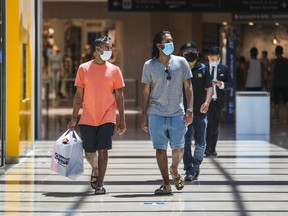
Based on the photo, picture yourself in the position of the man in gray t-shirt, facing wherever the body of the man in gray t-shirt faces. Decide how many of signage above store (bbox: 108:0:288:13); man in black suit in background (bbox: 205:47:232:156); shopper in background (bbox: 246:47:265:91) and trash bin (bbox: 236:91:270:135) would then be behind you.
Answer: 4

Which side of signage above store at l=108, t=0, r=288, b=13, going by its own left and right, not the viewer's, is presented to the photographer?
front

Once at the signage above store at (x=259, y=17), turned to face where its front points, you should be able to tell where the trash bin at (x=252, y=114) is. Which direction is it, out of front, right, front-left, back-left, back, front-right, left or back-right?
front

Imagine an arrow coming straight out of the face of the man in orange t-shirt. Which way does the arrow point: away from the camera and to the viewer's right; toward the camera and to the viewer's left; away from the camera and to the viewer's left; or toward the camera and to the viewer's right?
toward the camera and to the viewer's right

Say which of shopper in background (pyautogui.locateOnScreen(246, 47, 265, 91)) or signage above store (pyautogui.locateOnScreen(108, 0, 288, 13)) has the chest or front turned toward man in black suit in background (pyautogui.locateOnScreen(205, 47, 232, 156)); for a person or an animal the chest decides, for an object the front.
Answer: the signage above store

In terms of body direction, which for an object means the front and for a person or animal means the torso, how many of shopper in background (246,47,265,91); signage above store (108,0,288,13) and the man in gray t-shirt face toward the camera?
2

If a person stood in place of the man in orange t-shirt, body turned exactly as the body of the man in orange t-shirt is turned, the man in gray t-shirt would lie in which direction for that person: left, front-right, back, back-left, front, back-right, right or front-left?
left

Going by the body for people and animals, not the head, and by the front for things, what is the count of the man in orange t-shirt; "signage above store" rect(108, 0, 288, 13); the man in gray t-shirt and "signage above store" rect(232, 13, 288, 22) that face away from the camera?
0

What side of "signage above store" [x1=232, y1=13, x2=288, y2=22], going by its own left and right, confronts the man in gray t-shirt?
front

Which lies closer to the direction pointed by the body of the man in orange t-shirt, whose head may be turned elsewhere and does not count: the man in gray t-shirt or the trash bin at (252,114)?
the man in gray t-shirt

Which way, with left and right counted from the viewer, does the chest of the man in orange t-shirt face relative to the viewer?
facing the viewer
